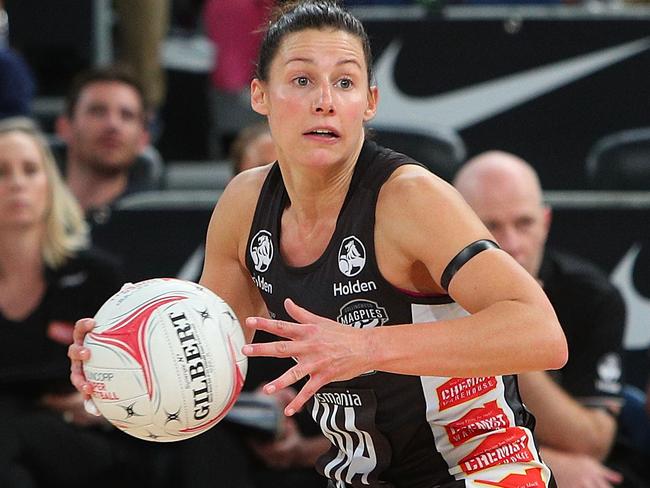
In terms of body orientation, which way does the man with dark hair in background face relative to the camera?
toward the camera

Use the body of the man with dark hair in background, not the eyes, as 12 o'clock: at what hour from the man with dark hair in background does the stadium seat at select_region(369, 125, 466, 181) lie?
The stadium seat is roughly at 10 o'clock from the man with dark hair in background.

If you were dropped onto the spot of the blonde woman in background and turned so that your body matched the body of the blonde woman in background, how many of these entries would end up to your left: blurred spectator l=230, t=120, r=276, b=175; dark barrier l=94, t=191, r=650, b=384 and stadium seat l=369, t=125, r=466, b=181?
3

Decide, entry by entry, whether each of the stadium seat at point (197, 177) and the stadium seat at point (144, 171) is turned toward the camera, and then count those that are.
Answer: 2

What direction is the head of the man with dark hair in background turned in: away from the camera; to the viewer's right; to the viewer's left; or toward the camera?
toward the camera

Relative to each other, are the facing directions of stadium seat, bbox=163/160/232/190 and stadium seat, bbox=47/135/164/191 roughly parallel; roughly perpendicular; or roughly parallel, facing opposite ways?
roughly parallel

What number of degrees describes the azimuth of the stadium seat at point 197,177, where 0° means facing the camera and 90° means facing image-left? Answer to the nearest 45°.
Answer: approximately 0°

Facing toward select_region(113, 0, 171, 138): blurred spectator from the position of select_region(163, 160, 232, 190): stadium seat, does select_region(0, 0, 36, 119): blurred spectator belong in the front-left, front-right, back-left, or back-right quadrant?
front-left

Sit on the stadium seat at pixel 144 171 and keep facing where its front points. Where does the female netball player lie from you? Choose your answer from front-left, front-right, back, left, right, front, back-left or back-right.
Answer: front

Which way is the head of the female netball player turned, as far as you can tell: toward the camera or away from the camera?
toward the camera

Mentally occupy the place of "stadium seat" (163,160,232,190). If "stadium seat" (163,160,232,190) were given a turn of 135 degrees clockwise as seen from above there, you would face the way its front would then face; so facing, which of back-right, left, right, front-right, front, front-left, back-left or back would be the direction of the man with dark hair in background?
left

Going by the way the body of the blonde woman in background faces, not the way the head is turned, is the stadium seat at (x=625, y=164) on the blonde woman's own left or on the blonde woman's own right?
on the blonde woman's own left

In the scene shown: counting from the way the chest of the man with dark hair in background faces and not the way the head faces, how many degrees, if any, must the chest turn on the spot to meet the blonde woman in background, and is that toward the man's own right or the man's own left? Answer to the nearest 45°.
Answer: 0° — they already face them

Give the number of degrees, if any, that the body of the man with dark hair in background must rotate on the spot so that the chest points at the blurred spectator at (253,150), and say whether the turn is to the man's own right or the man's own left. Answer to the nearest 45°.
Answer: approximately 45° to the man's own left

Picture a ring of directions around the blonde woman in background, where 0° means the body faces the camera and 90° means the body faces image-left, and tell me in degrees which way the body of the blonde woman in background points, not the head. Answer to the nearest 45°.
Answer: approximately 0°
